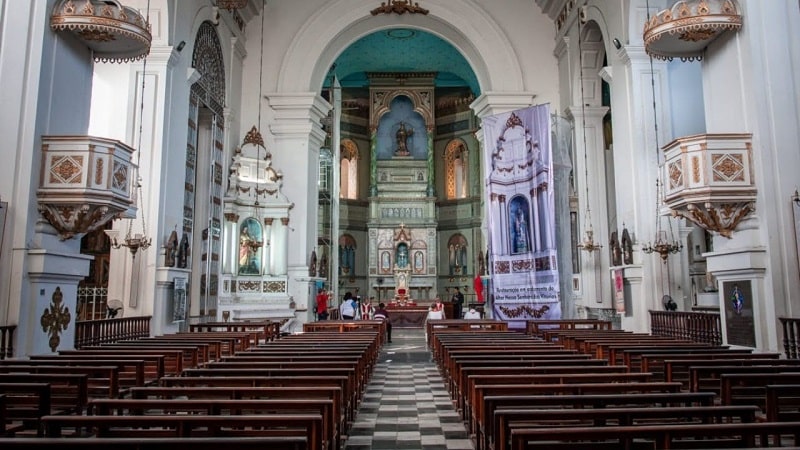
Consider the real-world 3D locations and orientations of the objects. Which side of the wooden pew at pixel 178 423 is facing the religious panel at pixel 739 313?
right

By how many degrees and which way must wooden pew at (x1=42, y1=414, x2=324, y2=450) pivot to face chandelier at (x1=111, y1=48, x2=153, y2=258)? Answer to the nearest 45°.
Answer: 0° — it already faces it

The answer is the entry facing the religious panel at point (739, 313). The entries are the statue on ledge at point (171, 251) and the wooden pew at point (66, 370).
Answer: the statue on ledge

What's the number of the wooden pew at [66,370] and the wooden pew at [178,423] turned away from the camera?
2

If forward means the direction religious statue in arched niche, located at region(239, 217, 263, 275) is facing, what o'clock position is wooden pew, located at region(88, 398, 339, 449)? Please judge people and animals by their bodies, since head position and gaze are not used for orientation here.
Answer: The wooden pew is roughly at 12 o'clock from the religious statue in arched niche.

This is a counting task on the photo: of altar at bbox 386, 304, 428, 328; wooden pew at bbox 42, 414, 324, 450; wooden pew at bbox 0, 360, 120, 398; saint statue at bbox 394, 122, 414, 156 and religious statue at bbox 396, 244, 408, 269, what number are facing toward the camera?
3

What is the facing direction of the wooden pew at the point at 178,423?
away from the camera

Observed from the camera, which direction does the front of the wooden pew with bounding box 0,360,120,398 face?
facing away from the viewer

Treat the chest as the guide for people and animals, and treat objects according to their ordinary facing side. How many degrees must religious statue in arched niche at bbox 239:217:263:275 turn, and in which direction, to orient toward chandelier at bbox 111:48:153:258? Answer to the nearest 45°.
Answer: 0° — it already faces it

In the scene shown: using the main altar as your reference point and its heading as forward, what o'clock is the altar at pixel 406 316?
The altar is roughly at 12 o'clock from the main altar.

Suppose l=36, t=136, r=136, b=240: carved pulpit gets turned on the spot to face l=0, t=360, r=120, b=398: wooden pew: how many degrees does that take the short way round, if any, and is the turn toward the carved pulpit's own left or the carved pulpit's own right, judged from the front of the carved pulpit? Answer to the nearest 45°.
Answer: approximately 45° to the carved pulpit's own right
